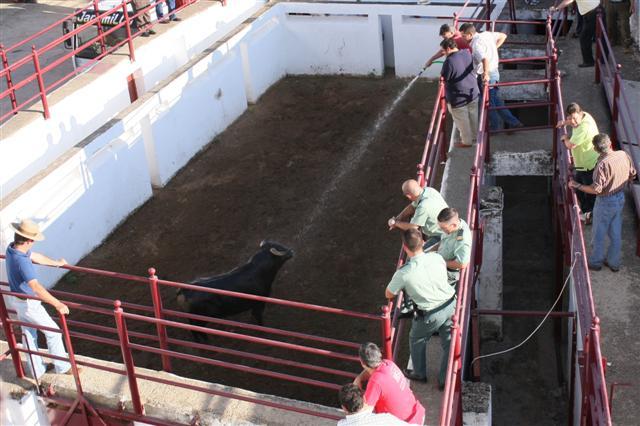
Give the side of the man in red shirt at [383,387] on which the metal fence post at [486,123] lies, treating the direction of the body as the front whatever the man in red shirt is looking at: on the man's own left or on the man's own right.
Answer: on the man's own right

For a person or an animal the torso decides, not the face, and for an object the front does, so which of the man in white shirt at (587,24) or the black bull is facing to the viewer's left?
the man in white shirt

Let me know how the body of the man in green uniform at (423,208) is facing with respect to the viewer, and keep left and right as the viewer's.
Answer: facing to the left of the viewer

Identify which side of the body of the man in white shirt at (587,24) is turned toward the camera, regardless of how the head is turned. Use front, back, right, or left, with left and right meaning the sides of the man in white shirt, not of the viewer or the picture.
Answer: left

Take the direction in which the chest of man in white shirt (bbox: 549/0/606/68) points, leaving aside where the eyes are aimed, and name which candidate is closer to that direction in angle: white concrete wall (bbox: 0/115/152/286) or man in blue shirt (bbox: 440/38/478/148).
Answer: the white concrete wall

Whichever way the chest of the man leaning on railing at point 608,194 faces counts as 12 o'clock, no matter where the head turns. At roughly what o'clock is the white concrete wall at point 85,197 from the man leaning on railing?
The white concrete wall is roughly at 11 o'clock from the man leaning on railing.

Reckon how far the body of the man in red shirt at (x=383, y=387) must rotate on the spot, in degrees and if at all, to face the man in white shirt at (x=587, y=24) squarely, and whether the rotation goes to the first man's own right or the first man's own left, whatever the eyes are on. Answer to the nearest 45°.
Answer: approximately 45° to the first man's own right

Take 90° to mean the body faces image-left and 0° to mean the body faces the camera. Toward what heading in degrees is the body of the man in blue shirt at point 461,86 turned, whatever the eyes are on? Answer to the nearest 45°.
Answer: approximately 135°

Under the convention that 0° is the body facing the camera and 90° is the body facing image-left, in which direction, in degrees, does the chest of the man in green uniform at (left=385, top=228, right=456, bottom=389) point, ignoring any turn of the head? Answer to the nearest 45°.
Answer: approximately 135°

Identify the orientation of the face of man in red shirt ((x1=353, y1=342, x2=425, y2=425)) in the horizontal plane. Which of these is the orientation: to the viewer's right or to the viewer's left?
to the viewer's left

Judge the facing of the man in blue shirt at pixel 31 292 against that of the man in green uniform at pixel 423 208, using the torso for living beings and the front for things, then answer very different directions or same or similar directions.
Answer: very different directions

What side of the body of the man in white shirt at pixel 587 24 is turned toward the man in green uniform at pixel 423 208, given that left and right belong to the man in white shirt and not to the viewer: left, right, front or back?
left

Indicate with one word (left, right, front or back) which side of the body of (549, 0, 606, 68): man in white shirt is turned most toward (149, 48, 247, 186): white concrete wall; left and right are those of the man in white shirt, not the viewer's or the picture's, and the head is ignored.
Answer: front

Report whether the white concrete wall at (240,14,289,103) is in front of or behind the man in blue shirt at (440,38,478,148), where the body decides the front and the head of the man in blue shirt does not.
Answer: in front

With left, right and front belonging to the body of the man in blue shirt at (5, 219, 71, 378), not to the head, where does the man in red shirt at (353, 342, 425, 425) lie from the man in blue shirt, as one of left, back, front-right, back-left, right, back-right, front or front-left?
front-right

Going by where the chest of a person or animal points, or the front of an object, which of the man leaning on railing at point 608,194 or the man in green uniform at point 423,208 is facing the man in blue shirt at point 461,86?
the man leaning on railing

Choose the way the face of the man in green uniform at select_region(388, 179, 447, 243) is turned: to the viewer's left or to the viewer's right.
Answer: to the viewer's left
